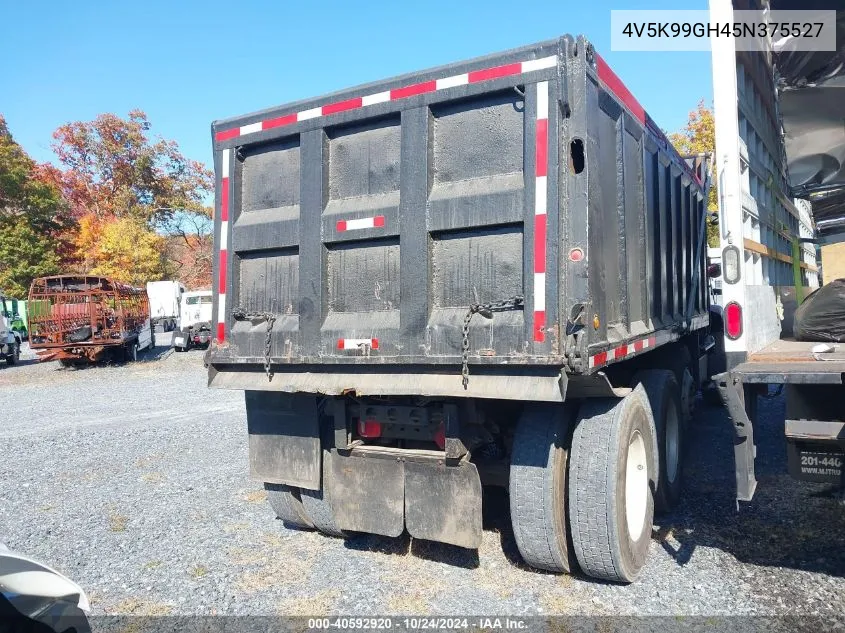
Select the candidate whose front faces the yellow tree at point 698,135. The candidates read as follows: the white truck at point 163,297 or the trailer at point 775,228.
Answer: the trailer

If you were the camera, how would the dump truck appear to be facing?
facing away from the viewer and to the right of the viewer

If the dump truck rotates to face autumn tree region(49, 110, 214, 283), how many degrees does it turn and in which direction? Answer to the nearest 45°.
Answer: approximately 90° to its left

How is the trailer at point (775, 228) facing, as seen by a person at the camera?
facing away from the viewer

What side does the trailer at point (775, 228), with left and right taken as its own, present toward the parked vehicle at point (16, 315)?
left

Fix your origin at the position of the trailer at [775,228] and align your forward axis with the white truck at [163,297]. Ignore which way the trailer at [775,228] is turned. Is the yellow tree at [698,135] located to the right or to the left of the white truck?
right
